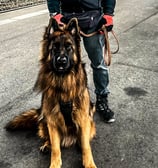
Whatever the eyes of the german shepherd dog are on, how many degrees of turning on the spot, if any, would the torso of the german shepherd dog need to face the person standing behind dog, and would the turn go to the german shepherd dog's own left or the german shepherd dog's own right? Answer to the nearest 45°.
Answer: approximately 135° to the german shepherd dog's own left

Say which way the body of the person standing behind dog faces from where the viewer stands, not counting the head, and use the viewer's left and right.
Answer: facing the viewer

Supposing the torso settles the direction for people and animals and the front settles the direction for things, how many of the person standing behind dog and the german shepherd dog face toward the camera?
2

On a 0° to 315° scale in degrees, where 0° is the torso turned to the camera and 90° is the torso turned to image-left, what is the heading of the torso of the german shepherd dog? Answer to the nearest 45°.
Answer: approximately 0°

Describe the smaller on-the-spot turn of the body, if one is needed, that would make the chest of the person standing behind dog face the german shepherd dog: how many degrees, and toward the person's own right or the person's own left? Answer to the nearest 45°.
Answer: approximately 45° to the person's own right

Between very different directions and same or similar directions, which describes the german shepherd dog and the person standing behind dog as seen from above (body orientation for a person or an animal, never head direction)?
same or similar directions
